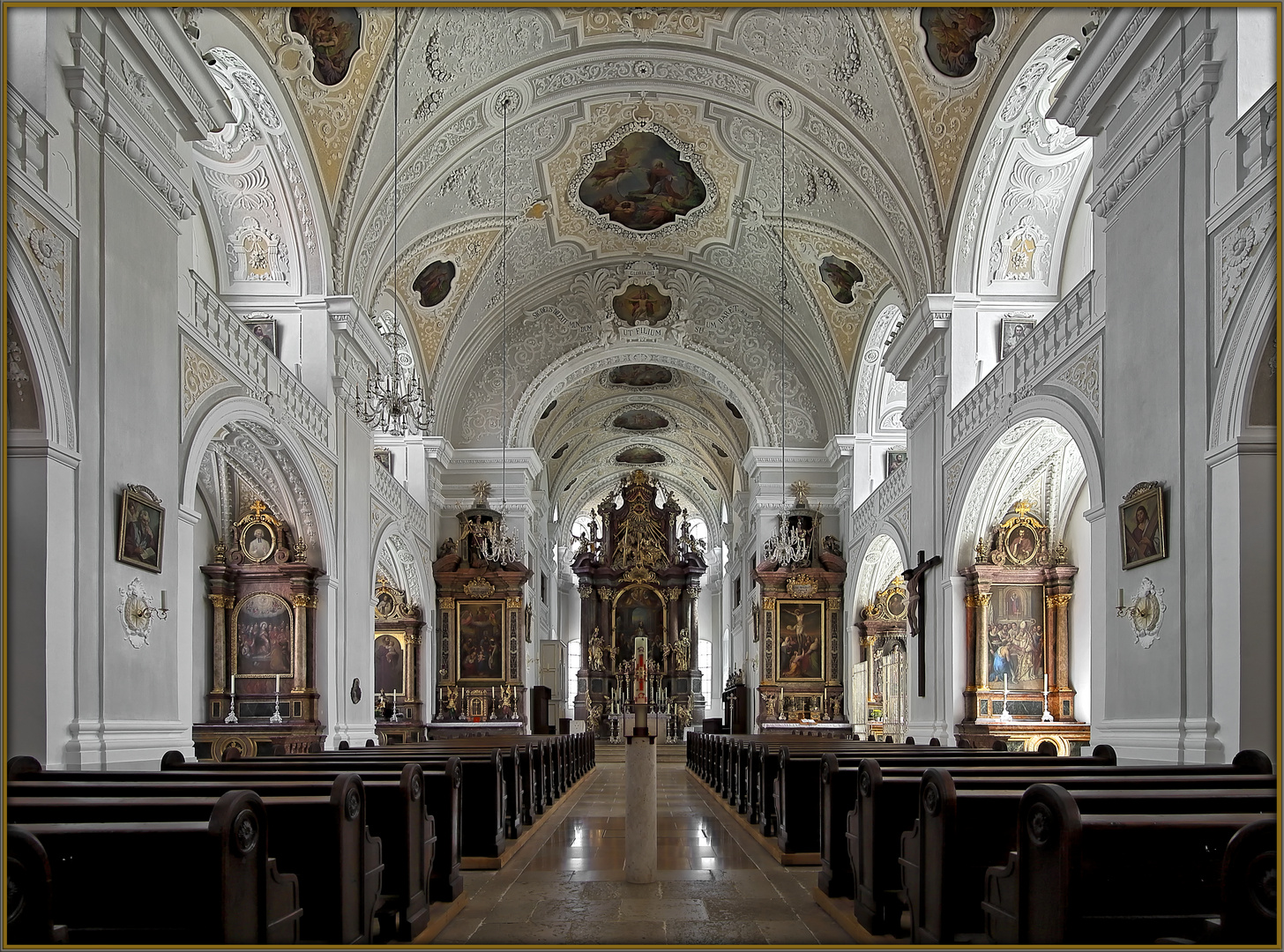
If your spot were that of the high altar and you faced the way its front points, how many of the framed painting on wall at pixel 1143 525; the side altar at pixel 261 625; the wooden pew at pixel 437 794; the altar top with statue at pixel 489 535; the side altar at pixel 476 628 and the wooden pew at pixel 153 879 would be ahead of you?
6

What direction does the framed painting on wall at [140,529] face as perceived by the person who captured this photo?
facing the viewer and to the right of the viewer

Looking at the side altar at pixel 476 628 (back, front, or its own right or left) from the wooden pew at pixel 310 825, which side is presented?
front

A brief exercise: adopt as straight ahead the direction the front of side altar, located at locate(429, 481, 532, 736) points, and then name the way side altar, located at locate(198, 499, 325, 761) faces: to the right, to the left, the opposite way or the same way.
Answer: the same way

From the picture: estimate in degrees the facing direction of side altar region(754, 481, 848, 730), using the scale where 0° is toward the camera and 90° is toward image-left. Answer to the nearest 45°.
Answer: approximately 0°

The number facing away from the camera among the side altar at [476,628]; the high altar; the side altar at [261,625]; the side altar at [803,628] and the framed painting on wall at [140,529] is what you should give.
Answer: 0

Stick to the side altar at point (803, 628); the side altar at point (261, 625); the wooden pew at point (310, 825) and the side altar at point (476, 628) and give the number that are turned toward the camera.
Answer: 3

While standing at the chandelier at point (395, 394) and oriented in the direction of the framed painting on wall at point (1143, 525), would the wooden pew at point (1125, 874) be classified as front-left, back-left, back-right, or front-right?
front-right

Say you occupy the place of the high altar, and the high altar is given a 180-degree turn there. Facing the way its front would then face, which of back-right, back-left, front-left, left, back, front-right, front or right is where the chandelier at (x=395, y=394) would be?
back

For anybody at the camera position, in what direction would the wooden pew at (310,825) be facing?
facing away from the viewer

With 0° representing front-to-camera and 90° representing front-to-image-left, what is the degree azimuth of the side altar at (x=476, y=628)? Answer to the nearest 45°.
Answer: approximately 0°

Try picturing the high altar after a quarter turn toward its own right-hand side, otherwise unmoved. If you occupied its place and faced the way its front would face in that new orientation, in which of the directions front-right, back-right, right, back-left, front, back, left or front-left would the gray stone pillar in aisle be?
left

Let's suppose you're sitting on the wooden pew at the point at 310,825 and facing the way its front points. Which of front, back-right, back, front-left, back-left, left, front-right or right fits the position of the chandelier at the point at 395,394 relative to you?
front

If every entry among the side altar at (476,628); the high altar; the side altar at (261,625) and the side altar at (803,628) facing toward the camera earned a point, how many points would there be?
4

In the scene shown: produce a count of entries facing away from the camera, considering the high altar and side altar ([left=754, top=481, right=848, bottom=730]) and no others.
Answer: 0

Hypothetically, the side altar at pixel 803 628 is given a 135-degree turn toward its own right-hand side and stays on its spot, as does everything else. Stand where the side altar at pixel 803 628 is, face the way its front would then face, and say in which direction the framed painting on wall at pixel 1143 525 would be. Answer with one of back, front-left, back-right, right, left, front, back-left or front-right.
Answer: back-left
